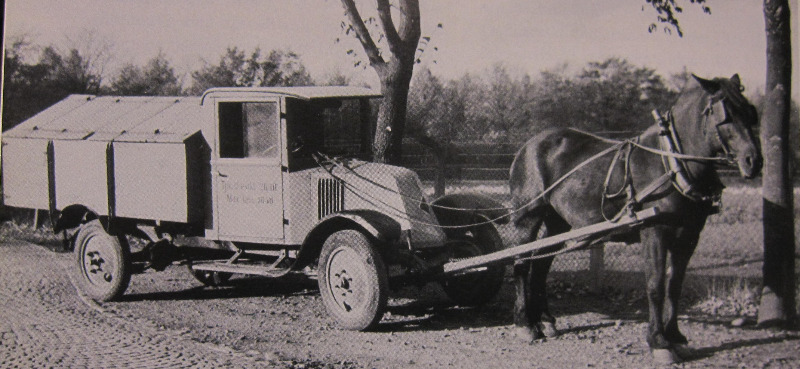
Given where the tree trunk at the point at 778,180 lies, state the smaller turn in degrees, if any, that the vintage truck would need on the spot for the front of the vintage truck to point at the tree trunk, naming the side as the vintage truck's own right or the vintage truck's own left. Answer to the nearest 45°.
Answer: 0° — it already faces it

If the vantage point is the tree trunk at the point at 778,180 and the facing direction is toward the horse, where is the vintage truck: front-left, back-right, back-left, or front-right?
front-right

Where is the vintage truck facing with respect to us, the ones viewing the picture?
facing the viewer and to the right of the viewer

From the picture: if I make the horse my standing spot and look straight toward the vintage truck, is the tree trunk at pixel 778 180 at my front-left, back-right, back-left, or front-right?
back-right

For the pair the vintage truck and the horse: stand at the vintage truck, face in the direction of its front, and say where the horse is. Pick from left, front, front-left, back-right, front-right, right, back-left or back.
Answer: front
